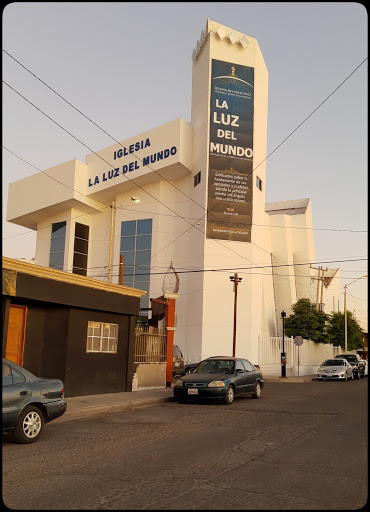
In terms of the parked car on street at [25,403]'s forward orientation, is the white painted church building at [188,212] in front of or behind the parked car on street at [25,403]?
behind

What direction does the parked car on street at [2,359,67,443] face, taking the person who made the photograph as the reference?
facing the viewer and to the left of the viewer

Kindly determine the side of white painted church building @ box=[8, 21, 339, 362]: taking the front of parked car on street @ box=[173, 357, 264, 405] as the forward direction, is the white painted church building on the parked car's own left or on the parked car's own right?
on the parked car's own right

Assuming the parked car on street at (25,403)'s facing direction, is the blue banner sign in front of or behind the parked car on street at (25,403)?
behind

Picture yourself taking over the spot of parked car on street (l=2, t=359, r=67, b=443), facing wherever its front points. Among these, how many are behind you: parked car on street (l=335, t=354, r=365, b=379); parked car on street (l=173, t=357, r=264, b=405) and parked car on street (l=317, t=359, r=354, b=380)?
3

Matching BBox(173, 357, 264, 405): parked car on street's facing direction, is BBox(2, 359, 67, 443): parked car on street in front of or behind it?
in front

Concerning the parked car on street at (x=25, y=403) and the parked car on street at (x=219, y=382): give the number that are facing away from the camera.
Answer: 0

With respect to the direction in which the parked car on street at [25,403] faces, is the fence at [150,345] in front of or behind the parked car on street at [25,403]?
behind

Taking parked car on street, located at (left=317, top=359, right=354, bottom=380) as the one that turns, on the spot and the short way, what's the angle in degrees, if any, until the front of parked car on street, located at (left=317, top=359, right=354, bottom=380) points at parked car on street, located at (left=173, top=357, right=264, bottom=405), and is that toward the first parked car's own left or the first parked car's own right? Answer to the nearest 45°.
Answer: approximately 45° to the first parked car's own left

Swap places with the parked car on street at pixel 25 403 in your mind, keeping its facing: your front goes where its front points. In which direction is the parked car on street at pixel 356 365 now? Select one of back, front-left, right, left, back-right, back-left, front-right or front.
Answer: back
